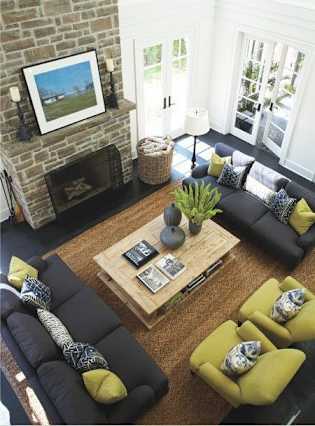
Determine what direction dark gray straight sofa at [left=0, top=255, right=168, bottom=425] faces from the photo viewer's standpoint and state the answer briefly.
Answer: facing away from the viewer and to the right of the viewer

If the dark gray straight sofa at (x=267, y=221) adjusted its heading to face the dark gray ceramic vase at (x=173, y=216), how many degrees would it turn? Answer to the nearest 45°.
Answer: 0° — it already faces it

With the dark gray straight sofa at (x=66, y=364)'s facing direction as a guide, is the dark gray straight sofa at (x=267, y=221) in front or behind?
in front

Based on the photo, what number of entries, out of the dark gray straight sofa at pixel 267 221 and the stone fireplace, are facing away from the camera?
0

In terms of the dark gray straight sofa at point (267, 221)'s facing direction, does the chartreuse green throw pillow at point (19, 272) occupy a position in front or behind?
in front

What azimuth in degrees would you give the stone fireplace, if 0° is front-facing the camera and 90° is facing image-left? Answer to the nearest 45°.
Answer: approximately 315°

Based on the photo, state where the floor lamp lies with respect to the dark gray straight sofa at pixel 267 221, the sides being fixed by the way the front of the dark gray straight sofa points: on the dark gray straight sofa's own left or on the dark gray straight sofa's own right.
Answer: on the dark gray straight sofa's own right

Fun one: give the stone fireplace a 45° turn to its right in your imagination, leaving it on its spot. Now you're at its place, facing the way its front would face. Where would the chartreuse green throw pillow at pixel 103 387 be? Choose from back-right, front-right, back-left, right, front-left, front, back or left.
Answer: front

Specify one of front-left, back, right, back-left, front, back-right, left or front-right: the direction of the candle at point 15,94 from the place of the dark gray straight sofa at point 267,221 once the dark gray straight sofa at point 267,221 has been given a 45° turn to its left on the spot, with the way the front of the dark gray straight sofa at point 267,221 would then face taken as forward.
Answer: right

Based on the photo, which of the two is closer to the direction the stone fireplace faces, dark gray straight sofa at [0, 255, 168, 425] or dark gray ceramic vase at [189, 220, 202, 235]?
the dark gray ceramic vase

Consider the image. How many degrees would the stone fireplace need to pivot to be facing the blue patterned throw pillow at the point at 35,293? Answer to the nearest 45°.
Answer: approximately 45° to its right

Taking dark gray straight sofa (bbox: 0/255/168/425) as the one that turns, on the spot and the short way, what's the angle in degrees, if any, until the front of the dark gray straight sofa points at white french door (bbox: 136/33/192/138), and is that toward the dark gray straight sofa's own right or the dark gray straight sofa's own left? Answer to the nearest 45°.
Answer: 0° — it already faces it

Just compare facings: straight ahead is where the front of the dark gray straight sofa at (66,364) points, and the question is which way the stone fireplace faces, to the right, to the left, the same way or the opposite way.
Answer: to the right

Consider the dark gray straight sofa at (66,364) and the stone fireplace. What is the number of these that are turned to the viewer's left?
0
